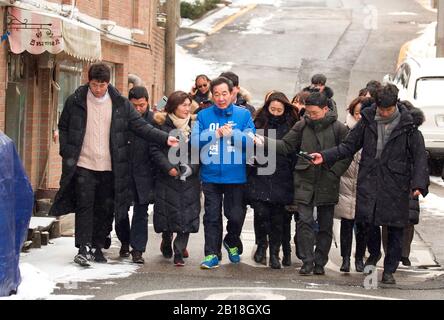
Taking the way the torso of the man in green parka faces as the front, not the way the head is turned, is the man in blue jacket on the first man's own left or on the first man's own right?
on the first man's own right

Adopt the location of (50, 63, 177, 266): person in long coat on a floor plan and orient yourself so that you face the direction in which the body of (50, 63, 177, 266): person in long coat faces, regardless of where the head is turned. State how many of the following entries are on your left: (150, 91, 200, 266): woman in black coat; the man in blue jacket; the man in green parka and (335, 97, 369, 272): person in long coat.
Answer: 4

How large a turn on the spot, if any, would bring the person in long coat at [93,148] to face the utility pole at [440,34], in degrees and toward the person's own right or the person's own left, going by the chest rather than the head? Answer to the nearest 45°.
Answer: approximately 135° to the person's own left

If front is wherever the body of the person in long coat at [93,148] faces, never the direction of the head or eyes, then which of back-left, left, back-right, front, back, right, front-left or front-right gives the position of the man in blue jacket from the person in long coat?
left

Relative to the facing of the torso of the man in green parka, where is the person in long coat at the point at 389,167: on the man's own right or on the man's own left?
on the man's own left

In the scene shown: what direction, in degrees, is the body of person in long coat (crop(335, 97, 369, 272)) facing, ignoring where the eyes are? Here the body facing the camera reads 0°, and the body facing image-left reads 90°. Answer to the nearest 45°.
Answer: approximately 0°

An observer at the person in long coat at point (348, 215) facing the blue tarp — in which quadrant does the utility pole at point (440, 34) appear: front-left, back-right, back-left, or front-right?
back-right

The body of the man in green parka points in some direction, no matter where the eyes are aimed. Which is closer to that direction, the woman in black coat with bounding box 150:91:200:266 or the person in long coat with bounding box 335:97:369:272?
the woman in black coat
